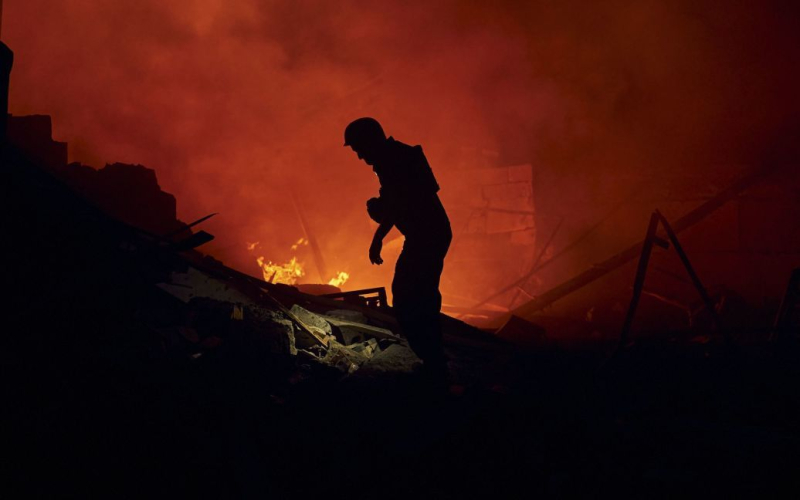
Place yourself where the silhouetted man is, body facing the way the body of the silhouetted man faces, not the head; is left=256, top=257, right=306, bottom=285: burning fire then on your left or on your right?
on your right

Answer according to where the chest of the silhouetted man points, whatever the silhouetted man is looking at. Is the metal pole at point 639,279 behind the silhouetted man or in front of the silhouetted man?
behind

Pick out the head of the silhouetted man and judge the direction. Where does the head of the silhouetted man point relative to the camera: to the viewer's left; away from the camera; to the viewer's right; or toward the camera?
to the viewer's left

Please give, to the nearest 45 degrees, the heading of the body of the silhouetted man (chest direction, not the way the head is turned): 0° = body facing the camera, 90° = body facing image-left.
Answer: approximately 90°

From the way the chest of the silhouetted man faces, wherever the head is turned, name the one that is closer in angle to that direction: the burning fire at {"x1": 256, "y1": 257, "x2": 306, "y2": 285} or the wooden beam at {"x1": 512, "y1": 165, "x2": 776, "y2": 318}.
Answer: the burning fire

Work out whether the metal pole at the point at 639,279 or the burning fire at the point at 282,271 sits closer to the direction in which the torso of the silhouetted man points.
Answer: the burning fire
